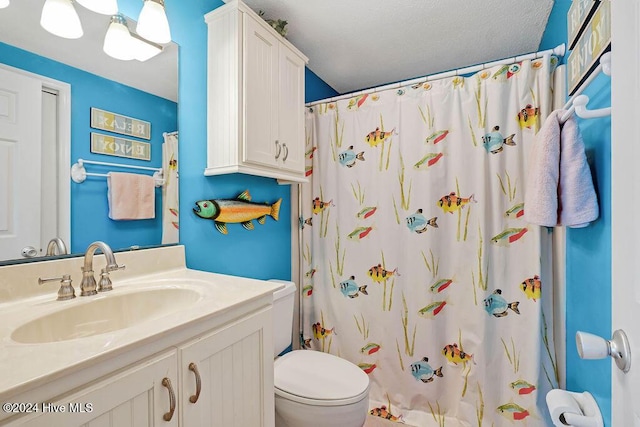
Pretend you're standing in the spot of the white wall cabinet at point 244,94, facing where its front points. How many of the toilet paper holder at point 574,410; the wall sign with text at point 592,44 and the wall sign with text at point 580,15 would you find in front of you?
3

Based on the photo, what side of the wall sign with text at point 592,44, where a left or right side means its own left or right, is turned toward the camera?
left

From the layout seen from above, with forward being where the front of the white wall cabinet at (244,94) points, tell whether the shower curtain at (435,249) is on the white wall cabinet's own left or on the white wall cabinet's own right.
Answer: on the white wall cabinet's own left

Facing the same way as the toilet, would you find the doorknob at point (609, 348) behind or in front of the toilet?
in front
